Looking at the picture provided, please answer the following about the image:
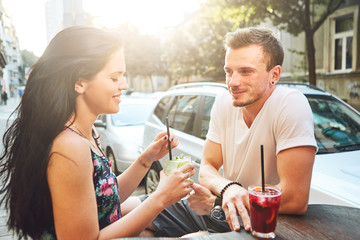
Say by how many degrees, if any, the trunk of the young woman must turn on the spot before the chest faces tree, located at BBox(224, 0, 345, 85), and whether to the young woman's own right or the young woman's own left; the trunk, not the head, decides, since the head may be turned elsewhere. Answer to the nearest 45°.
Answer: approximately 45° to the young woman's own left

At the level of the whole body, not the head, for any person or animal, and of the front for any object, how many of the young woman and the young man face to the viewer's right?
1

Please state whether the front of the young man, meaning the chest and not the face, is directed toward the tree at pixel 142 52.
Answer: no

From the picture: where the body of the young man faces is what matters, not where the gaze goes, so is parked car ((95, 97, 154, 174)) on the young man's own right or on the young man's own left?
on the young man's own right

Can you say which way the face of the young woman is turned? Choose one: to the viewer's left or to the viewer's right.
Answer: to the viewer's right

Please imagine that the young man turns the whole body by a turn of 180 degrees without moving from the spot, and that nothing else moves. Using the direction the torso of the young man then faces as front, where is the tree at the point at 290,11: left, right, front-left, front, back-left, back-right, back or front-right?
front-left

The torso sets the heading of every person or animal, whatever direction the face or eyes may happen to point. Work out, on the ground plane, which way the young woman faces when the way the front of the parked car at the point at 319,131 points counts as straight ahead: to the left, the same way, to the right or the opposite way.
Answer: to the left

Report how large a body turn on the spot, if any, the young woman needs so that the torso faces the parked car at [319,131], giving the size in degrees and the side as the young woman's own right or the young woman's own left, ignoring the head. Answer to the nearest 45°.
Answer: approximately 45° to the young woman's own left

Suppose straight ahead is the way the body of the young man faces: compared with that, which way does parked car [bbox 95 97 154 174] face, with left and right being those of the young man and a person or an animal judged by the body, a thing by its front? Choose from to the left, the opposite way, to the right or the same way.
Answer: to the left

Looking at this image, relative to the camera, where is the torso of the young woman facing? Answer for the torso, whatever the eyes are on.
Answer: to the viewer's right

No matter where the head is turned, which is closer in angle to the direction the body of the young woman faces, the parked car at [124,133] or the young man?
the young man

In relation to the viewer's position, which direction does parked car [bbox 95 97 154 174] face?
facing the viewer and to the right of the viewer

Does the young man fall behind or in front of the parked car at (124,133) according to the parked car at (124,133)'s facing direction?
in front

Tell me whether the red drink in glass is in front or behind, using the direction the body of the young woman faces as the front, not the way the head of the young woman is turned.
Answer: in front

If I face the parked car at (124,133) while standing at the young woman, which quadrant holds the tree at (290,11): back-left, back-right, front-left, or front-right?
front-right

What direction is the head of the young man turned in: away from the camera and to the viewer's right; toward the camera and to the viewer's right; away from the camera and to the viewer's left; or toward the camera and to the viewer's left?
toward the camera and to the viewer's left
